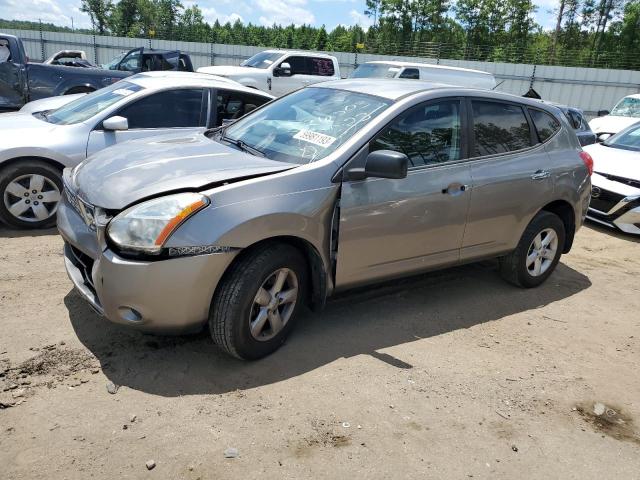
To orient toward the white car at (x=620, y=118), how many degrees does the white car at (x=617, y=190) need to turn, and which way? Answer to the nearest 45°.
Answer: approximately 135° to its right

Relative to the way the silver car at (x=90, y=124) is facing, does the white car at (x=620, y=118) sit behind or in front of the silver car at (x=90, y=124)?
behind

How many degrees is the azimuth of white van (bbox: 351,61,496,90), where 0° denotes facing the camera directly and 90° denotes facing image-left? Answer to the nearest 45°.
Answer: approximately 45°

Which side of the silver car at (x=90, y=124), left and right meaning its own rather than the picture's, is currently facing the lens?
left

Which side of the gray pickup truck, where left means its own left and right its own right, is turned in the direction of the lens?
left

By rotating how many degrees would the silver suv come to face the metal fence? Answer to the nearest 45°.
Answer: approximately 135° to its right
